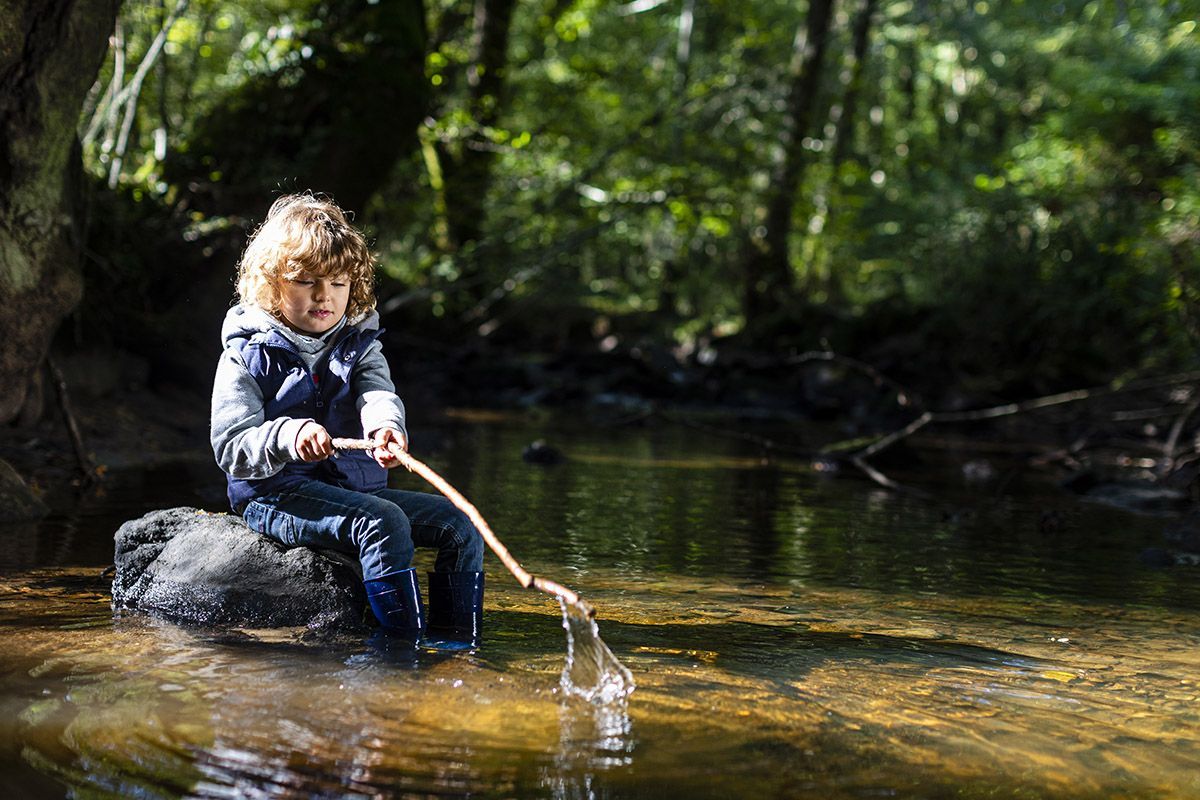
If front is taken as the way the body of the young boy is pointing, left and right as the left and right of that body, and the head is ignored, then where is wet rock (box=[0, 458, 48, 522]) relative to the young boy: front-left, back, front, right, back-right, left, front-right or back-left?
back

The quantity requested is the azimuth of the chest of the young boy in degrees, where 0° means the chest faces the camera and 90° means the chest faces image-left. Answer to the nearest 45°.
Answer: approximately 315°

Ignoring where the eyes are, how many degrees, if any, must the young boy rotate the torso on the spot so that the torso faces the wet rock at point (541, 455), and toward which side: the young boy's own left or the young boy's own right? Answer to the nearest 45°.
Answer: approximately 135° to the young boy's own left

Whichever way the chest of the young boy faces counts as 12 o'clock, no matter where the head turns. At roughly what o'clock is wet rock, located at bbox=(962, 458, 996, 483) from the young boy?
The wet rock is roughly at 9 o'clock from the young boy.

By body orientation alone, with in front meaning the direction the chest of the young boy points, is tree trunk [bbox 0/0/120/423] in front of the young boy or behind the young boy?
behind

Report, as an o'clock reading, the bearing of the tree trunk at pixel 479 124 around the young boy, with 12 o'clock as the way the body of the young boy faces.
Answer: The tree trunk is roughly at 8 o'clock from the young boy.

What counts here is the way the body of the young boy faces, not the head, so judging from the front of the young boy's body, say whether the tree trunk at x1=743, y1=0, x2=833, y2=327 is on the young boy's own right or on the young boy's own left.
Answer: on the young boy's own left
